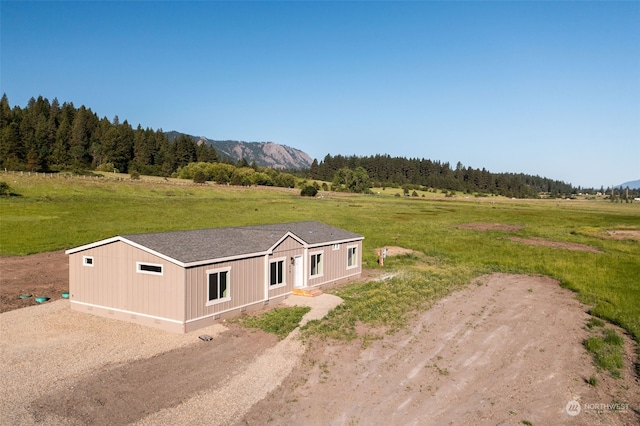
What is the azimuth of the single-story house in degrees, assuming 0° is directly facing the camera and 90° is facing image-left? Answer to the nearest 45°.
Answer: approximately 315°

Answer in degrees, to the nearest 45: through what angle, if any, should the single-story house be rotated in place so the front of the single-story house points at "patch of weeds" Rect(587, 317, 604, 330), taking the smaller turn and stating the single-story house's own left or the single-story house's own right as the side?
approximately 45° to the single-story house's own left
